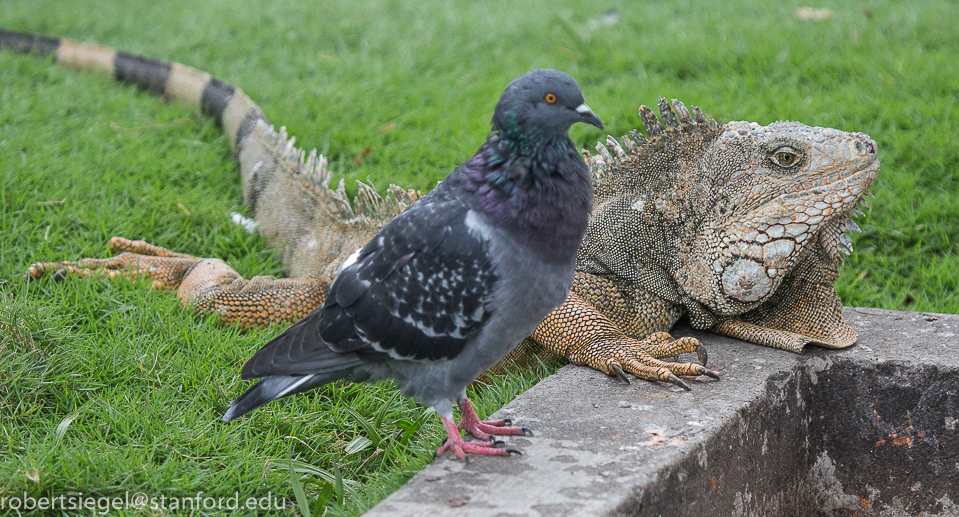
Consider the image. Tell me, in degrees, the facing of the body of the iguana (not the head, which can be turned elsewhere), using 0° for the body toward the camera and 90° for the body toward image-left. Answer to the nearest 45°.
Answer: approximately 270°

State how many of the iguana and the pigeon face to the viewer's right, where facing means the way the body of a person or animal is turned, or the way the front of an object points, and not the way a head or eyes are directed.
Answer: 2

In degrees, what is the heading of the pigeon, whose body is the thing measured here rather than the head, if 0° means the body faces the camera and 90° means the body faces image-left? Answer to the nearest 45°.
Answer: approximately 270°

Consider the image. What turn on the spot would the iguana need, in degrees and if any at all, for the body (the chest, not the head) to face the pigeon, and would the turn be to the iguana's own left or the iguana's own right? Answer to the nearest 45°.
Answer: approximately 135° to the iguana's own right
